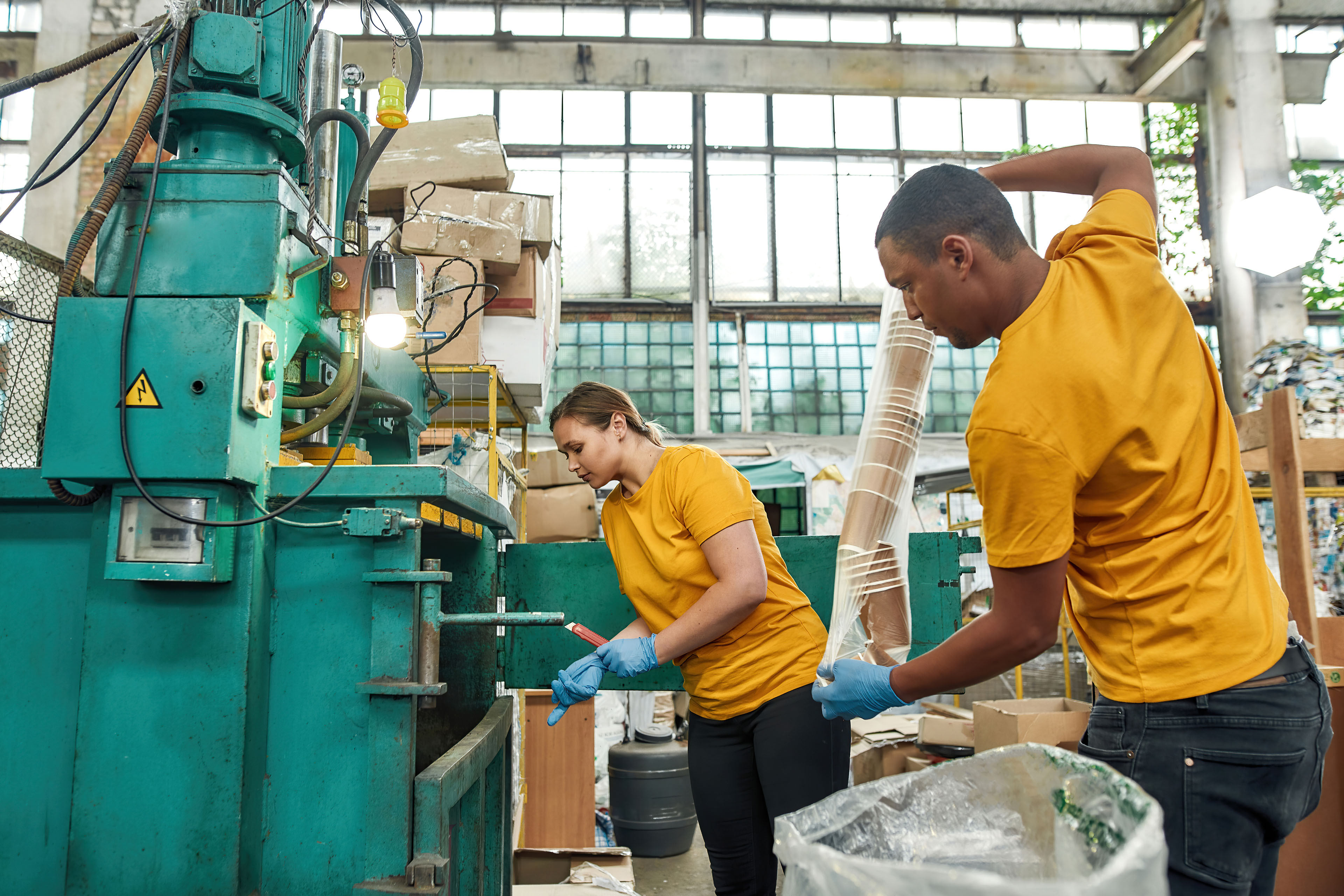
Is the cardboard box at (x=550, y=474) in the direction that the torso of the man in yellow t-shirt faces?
yes

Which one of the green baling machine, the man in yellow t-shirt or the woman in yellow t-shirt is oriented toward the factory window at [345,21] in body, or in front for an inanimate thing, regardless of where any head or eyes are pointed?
the man in yellow t-shirt

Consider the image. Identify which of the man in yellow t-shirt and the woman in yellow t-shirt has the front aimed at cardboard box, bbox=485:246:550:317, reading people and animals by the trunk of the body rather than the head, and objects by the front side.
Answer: the man in yellow t-shirt

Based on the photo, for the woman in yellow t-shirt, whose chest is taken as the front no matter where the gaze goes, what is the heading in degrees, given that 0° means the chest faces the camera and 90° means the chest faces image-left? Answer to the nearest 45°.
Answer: approximately 45°

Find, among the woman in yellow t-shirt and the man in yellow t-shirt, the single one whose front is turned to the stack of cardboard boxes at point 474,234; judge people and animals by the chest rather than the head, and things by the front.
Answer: the man in yellow t-shirt

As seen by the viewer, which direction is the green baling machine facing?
to the viewer's right

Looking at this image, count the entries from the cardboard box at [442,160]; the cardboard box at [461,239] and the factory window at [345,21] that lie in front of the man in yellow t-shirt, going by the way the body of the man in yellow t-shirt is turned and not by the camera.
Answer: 3

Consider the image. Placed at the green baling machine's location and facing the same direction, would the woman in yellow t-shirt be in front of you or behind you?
in front

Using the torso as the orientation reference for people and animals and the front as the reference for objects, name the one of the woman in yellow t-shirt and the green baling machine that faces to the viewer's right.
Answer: the green baling machine

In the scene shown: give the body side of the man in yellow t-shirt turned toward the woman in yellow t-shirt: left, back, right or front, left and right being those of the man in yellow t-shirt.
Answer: front

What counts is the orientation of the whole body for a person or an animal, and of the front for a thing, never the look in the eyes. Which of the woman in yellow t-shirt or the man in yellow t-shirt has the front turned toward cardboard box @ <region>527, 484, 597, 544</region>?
the man in yellow t-shirt

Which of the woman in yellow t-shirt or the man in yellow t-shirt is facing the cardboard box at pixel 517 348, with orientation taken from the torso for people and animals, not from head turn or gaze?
the man in yellow t-shirt

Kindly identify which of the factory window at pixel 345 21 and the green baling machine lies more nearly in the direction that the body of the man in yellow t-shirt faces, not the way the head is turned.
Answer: the factory window

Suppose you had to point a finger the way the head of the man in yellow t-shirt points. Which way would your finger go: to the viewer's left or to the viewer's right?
to the viewer's left
